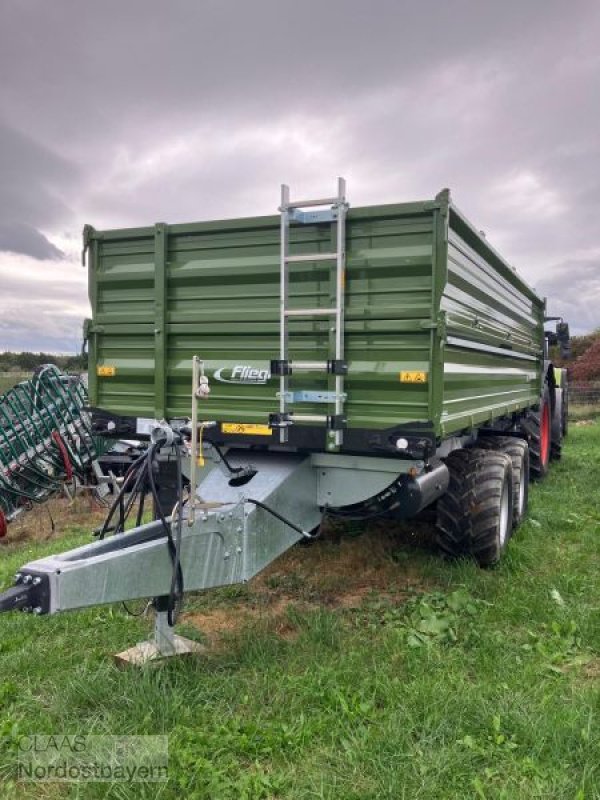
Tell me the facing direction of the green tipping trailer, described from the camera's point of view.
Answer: facing the viewer and to the left of the viewer
